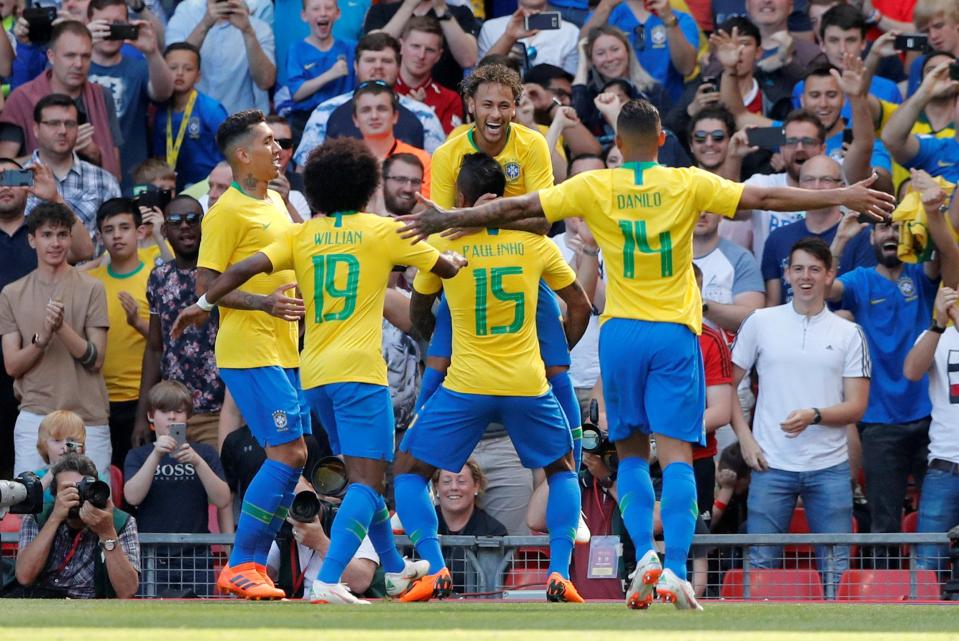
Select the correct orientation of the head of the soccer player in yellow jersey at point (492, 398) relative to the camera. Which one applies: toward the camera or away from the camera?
away from the camera

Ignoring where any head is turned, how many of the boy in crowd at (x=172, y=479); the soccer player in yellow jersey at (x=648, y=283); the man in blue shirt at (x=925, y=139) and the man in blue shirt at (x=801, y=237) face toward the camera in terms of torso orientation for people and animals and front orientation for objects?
3

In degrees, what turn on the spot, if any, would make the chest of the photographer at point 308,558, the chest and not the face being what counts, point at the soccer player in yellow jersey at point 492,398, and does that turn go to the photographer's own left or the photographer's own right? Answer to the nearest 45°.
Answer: approximately 45° to the photographer's own left

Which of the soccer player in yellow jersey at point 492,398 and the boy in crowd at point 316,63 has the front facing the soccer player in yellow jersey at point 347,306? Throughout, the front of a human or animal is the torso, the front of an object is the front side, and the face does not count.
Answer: the boy in crowd

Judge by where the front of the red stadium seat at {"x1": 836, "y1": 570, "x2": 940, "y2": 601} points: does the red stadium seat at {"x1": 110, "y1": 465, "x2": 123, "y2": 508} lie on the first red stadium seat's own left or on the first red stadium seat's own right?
on the first red stadium seat's own right

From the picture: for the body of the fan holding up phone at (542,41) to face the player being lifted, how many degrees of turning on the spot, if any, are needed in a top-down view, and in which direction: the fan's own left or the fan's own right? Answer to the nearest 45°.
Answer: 0° — they already face them

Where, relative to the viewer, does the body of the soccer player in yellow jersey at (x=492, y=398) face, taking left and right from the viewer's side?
facing away from the viewer

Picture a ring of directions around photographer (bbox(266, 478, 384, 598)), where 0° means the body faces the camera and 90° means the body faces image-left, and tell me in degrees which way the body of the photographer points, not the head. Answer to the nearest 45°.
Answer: approximately 0°

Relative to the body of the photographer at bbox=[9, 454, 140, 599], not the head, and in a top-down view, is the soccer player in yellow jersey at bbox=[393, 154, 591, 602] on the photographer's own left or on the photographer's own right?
on the photographer's own left

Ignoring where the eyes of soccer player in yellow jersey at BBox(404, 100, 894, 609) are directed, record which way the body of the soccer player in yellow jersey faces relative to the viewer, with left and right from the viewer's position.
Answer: facing away from the viewer

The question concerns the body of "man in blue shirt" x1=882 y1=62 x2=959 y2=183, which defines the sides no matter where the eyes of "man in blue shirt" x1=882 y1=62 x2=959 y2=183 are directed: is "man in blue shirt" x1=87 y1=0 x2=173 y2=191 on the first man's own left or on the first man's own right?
on the first man's own right
